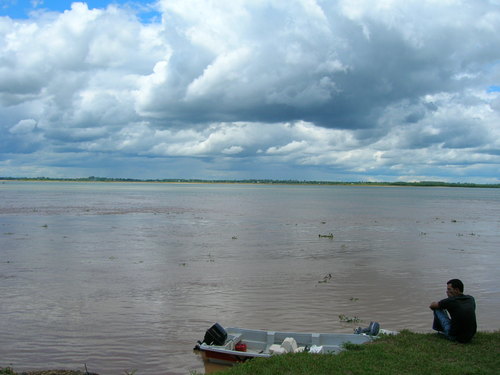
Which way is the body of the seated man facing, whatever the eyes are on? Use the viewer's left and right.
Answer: facing away from the viewer and to the left of the viewer

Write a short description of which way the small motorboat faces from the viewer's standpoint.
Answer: facing to the right of the viewer

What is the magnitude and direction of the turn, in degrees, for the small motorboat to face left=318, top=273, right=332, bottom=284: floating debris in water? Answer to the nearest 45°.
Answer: approximately 90° to its left

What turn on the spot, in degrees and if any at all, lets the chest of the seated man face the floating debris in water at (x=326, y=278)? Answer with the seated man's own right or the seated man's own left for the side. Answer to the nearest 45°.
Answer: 0° — they already face it

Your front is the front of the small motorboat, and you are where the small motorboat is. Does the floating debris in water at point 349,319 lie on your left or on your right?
on your left
